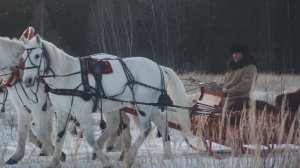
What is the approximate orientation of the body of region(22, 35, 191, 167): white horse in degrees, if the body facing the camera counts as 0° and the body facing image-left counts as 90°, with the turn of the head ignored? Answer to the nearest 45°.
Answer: approximately 90°
